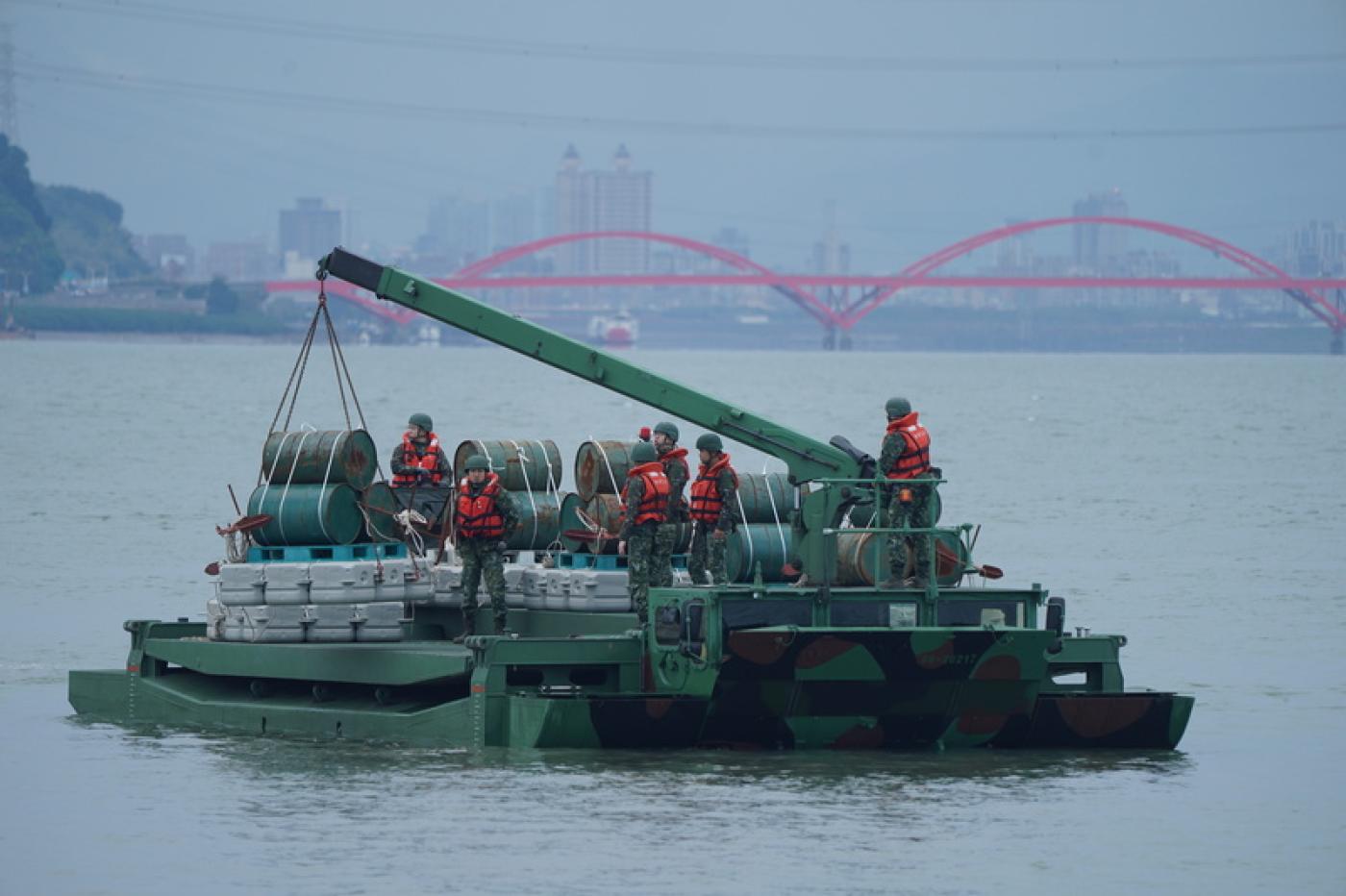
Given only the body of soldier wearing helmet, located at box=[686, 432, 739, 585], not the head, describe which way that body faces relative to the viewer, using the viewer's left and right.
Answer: facing the viewer and to the left of the viewer

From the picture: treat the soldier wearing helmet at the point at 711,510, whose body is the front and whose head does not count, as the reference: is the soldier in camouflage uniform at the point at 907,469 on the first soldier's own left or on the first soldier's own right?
on the first soldier's own left

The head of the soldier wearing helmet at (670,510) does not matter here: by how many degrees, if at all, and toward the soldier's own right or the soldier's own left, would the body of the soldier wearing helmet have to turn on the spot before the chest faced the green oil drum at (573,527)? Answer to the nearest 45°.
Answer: approximately 45° to the soldier's own right

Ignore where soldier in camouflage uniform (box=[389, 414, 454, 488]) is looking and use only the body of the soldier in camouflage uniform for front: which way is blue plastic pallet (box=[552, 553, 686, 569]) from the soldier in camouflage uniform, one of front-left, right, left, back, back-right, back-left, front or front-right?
front-left

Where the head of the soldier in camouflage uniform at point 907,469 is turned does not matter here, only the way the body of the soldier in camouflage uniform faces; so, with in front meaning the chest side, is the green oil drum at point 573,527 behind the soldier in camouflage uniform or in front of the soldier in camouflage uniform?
in front

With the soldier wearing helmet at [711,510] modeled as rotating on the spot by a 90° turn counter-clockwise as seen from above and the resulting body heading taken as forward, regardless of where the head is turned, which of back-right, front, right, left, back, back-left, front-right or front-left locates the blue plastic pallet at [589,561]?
back

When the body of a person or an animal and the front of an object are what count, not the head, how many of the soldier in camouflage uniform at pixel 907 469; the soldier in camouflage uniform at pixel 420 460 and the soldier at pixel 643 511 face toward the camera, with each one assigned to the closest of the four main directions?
1

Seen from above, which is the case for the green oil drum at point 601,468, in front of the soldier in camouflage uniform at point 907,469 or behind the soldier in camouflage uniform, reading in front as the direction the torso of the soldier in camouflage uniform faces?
in front

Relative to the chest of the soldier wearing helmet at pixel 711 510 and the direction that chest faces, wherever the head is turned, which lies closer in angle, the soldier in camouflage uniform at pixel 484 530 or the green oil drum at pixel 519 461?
the soldier in camouflage uniform

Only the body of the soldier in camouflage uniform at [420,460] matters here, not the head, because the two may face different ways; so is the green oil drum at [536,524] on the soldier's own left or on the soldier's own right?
on the soldier's own left

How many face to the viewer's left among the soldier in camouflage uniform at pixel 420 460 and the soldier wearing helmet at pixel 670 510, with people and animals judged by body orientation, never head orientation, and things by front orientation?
1

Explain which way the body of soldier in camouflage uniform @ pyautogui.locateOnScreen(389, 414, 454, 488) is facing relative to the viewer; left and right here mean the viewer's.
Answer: facing the viewer
